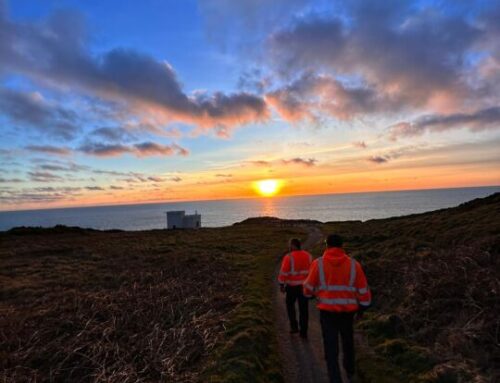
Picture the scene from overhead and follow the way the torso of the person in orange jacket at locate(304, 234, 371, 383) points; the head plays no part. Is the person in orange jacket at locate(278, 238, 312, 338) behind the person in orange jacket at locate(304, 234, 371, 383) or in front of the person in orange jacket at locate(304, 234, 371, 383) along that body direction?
in front

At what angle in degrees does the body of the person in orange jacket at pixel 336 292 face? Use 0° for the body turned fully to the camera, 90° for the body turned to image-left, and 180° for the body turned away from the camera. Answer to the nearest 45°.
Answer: approximately 180°
